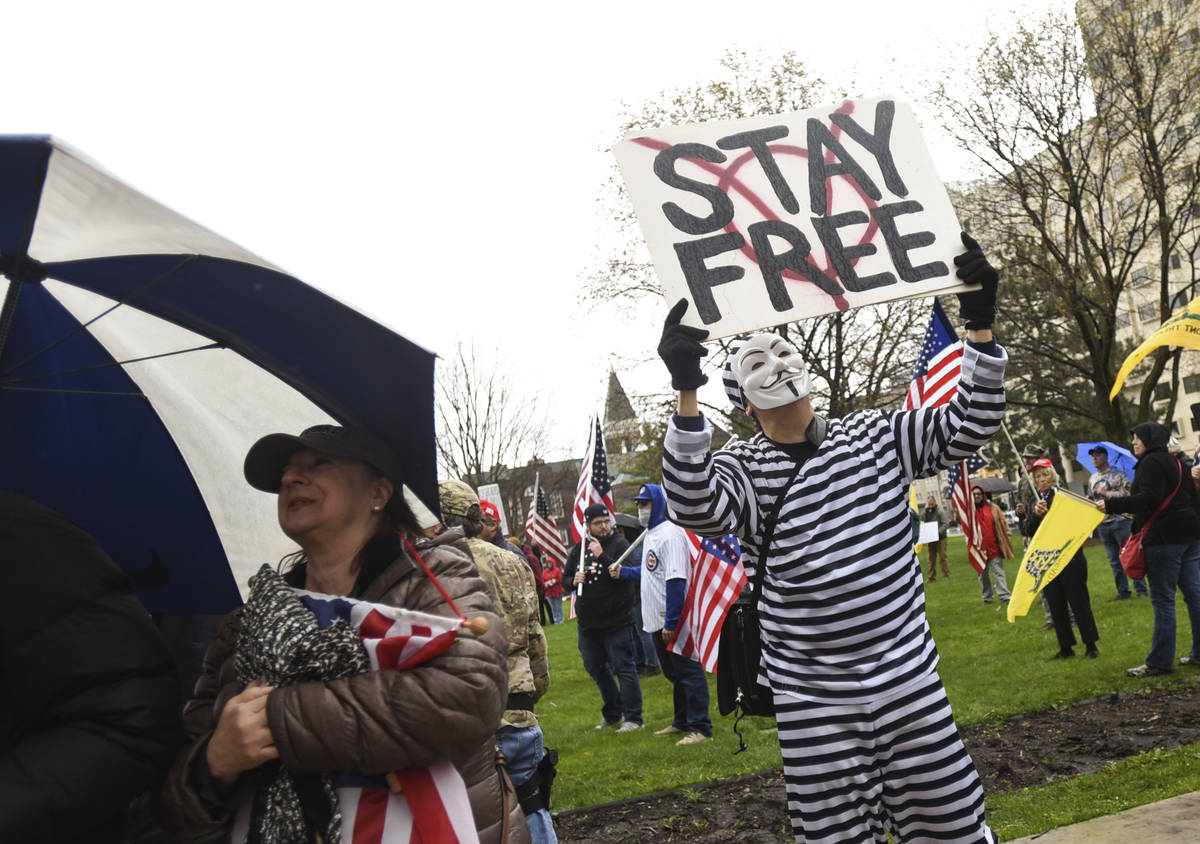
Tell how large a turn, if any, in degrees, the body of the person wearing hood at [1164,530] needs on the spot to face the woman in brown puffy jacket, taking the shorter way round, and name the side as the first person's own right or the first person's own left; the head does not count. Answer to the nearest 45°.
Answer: approximately 90° to the first person's own left

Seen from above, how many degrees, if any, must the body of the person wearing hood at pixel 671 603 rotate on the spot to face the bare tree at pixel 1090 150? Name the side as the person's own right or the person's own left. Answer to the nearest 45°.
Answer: approximately 180°

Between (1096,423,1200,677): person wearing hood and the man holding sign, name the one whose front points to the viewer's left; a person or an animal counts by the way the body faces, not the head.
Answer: the person wearing hood

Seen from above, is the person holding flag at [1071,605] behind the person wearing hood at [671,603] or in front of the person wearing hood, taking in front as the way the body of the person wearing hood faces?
behind

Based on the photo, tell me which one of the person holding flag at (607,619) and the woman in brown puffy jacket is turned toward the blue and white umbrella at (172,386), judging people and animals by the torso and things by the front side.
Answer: the person holding flag

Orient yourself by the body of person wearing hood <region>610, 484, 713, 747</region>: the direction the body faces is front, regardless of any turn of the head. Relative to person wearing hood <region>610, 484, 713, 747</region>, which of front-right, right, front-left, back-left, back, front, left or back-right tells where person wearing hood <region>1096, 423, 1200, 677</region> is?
back-left

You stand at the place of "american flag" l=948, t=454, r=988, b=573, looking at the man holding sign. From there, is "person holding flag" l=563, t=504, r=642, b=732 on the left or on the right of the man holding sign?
right

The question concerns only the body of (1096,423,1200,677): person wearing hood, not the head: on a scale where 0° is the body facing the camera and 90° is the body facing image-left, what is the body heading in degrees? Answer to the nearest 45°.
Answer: approximately 90°

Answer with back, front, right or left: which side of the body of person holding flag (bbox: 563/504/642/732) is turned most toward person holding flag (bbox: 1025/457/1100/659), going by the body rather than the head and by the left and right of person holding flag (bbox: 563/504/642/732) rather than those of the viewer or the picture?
left

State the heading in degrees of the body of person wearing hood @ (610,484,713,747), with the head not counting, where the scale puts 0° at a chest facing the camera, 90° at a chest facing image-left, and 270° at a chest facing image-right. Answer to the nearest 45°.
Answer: approximately 45°

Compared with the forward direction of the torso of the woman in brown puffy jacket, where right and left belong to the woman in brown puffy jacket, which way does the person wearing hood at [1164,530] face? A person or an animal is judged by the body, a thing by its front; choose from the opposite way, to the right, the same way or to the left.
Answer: to the right

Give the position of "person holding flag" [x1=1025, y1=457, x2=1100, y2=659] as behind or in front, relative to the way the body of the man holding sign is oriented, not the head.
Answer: behind
